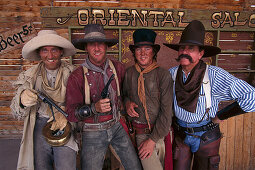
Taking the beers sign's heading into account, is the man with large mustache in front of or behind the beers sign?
in front

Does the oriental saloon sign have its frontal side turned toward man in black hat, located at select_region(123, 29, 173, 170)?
yes

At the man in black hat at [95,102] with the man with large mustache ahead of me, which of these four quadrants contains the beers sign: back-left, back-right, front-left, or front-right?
back-left

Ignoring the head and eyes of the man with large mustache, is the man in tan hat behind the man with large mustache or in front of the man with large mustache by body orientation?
in front

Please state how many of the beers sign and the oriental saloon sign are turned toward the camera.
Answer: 2

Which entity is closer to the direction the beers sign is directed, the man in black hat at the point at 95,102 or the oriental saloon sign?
the man in black hat

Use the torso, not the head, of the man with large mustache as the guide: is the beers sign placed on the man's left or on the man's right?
on the man's right

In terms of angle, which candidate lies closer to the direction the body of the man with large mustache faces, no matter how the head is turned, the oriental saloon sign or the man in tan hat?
the man in tan hat

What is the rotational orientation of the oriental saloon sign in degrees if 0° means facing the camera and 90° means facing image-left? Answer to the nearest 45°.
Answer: approximately 0°

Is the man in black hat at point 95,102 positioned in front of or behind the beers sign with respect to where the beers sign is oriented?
in front
